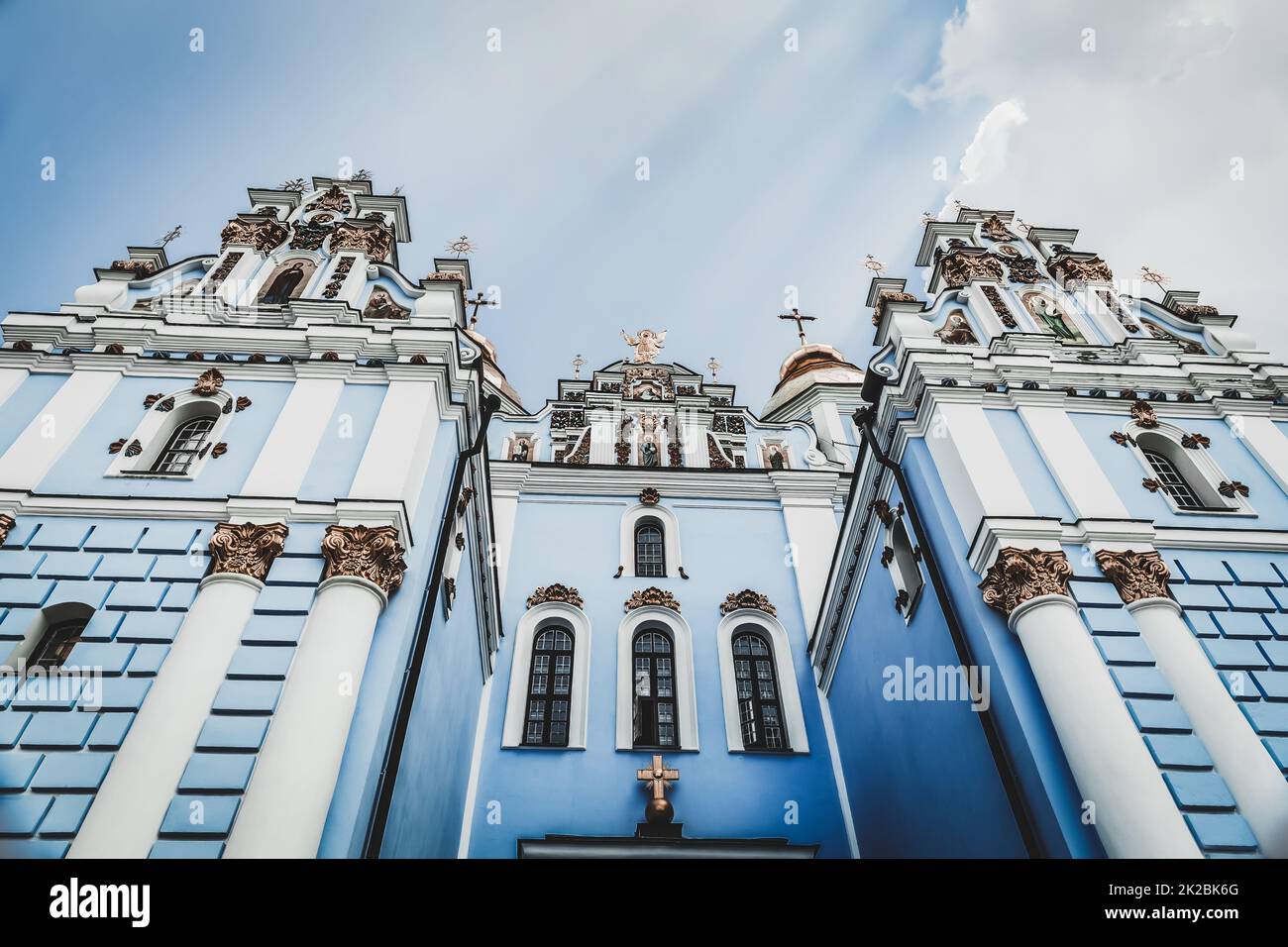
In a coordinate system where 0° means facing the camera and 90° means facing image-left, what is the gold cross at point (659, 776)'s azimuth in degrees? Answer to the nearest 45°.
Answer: approximately 0°

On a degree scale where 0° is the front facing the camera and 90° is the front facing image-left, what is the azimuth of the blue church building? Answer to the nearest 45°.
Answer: approximately 0°
